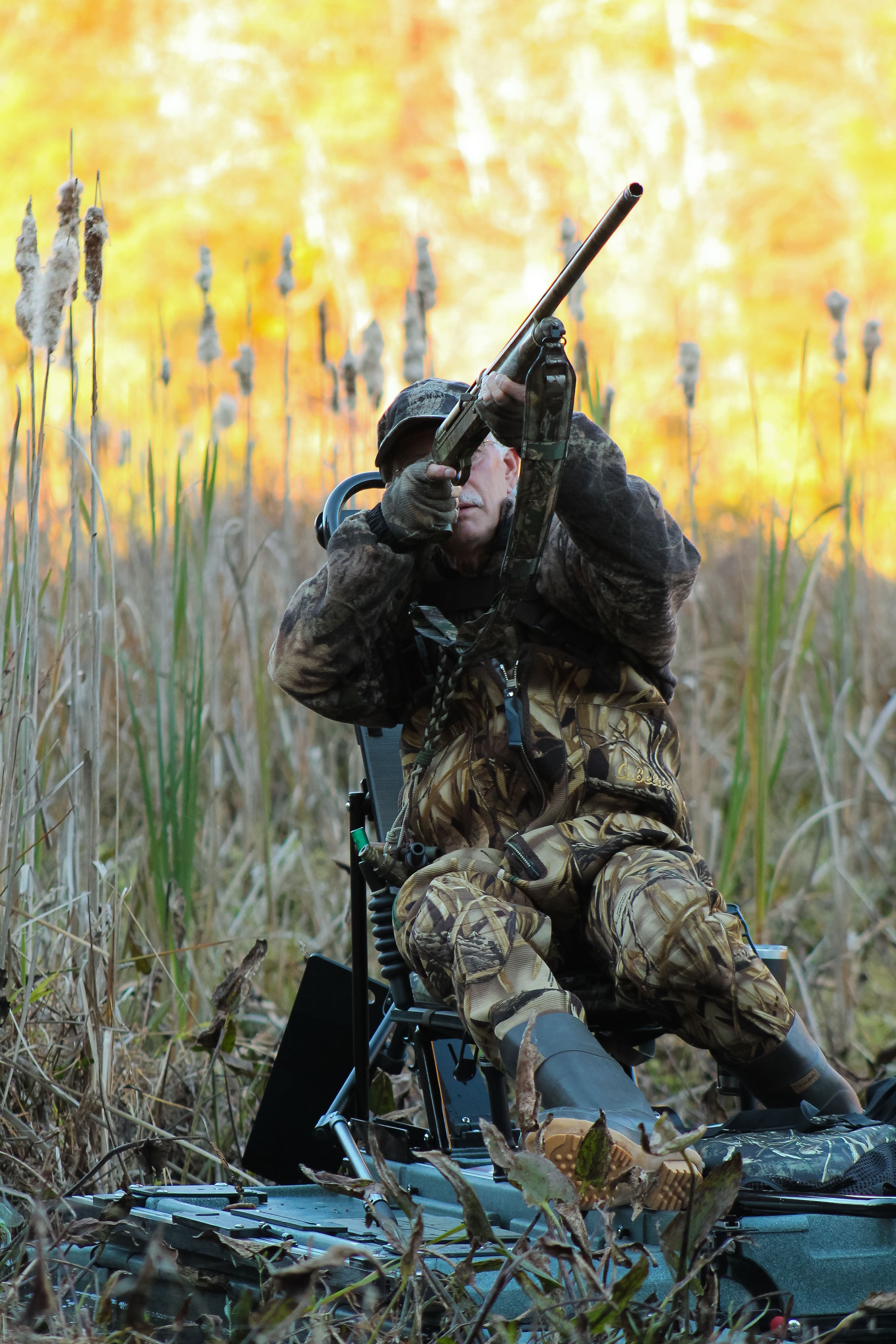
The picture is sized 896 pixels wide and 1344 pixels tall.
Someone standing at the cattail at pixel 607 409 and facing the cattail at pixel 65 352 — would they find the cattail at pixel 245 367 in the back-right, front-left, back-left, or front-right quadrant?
front-right

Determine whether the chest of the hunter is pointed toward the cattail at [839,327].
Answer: no

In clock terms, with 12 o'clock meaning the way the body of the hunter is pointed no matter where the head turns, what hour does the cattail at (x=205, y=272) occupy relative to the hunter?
The cattail is roughly at 5 o'clock from the hunter.

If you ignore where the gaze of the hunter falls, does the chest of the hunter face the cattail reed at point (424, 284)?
no

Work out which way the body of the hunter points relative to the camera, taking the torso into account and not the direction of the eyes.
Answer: toward the camera

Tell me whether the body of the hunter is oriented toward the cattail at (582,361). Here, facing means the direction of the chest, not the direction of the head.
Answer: no

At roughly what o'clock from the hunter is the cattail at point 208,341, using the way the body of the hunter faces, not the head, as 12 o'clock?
The cattail is roughly at 5 o'clock from the hunter.

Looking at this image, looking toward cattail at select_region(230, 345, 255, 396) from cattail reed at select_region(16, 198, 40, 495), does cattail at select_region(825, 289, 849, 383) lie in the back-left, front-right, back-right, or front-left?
front-right

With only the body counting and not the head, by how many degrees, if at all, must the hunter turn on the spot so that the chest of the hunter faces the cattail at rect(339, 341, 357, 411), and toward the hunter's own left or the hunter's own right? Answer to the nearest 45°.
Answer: approximately 180°

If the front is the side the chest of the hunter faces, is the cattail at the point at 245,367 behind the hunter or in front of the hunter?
behind

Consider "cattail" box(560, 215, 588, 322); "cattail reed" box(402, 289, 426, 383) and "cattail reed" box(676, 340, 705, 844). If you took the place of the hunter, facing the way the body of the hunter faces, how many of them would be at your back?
3

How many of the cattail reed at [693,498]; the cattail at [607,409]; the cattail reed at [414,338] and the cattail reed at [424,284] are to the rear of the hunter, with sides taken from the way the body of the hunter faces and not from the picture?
4
